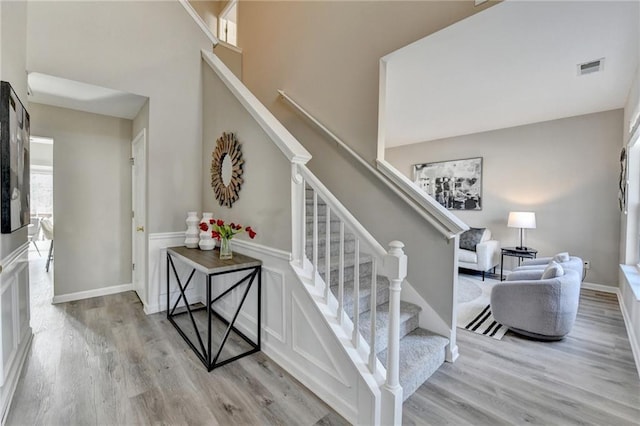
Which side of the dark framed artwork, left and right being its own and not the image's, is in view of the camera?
right

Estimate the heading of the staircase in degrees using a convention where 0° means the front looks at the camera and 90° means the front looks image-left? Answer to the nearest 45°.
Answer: approximately 315°

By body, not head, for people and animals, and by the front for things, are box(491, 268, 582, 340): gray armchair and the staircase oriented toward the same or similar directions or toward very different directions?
very different directions

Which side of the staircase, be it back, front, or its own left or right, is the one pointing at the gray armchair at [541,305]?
left

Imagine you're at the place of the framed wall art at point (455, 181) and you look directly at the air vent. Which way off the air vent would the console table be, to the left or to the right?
right

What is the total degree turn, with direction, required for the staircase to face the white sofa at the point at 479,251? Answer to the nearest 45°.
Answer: approximately 90° to its left

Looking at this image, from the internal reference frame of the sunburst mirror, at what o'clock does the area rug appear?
The area rug is roughly at 8 o'clock from the sunburst mirror.
